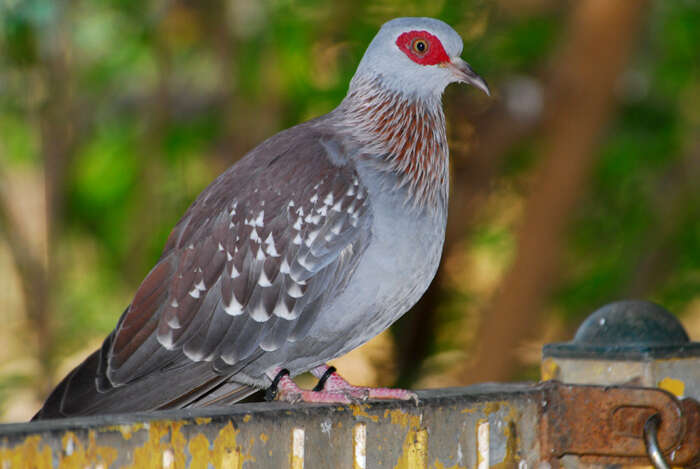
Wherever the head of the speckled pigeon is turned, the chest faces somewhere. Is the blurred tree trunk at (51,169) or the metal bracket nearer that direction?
the metal bracket

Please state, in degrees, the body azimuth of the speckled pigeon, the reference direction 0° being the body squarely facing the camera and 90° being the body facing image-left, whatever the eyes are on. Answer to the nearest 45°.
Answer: approximately 270°

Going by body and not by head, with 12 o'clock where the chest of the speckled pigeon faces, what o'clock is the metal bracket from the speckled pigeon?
The metal bracket is roughly at 1 o'clock from the speckled pigeon.

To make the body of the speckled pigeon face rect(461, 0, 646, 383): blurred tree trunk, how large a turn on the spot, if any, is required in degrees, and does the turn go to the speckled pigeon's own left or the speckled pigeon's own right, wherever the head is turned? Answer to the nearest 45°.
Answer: approximately 45° to the speckled pigeon's own left

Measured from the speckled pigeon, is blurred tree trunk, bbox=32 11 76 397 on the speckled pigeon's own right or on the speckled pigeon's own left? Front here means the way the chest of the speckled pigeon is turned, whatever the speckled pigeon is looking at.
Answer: on the speckled pigeon's own left
